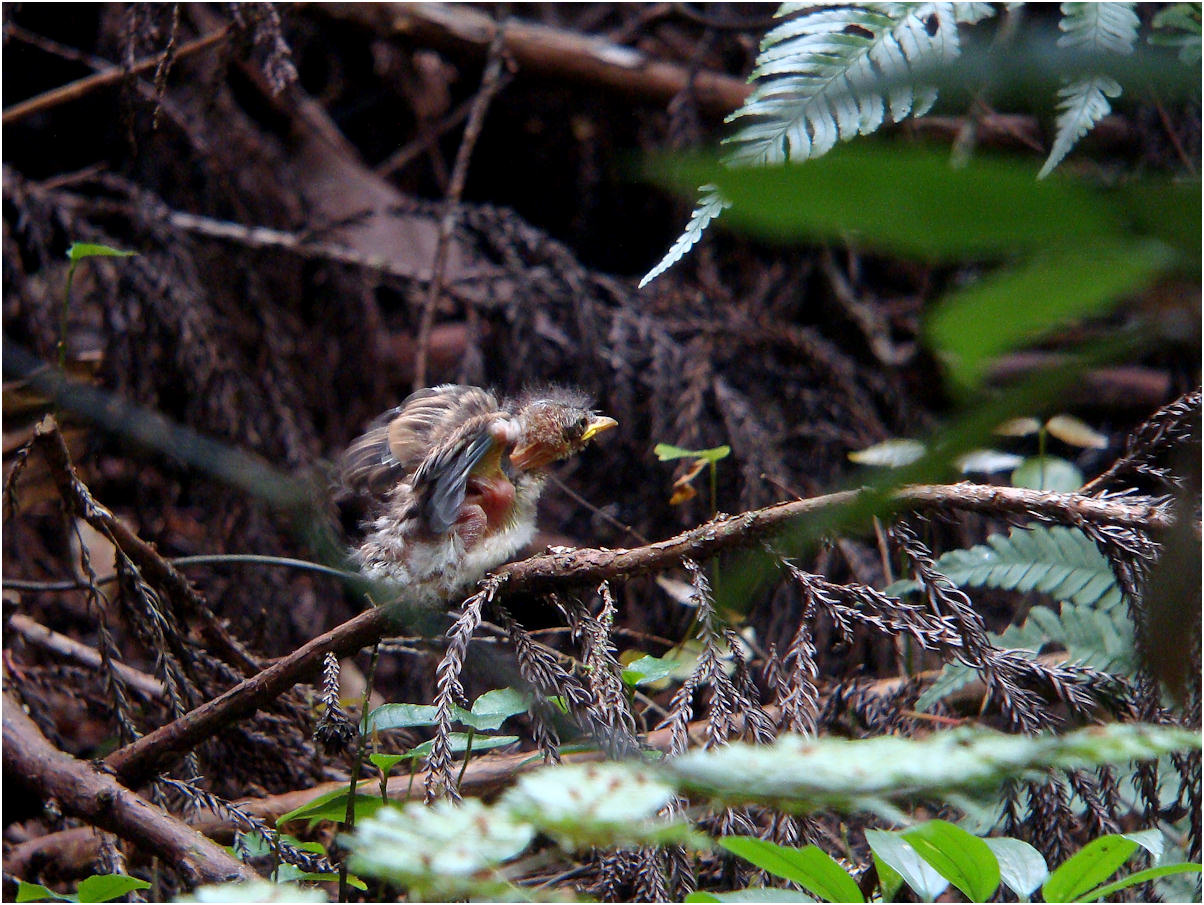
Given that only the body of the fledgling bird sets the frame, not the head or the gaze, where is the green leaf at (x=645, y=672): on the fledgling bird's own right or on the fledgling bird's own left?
on the fledgling bird's own right

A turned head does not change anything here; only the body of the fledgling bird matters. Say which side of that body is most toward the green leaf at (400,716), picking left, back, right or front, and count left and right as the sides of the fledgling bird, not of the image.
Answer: right

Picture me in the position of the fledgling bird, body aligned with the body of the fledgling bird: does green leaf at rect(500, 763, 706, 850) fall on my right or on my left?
on my right

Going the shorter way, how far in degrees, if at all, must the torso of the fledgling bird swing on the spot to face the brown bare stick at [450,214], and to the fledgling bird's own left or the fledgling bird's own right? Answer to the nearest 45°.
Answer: approximately 90° to the fledgling bird's own left

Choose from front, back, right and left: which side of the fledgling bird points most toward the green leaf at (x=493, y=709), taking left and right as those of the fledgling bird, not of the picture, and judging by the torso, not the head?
right

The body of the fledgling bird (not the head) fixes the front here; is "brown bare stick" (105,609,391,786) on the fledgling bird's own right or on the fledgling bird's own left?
on the fledgling bird's own right

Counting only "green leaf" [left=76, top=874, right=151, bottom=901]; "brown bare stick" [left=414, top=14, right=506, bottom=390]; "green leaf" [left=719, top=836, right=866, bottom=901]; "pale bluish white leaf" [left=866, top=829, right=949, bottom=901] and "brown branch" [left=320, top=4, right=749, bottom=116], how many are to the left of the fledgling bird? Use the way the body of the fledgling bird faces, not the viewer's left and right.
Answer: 2

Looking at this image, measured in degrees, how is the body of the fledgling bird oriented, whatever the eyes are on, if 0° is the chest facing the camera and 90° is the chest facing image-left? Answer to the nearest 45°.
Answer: approximately 270°
